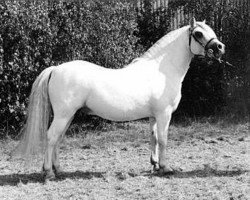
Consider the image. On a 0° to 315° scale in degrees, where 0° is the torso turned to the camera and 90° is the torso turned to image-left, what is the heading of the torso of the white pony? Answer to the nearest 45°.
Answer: approximately 270°

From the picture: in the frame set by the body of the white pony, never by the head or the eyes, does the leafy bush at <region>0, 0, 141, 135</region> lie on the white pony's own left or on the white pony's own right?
on the white pony's own left
